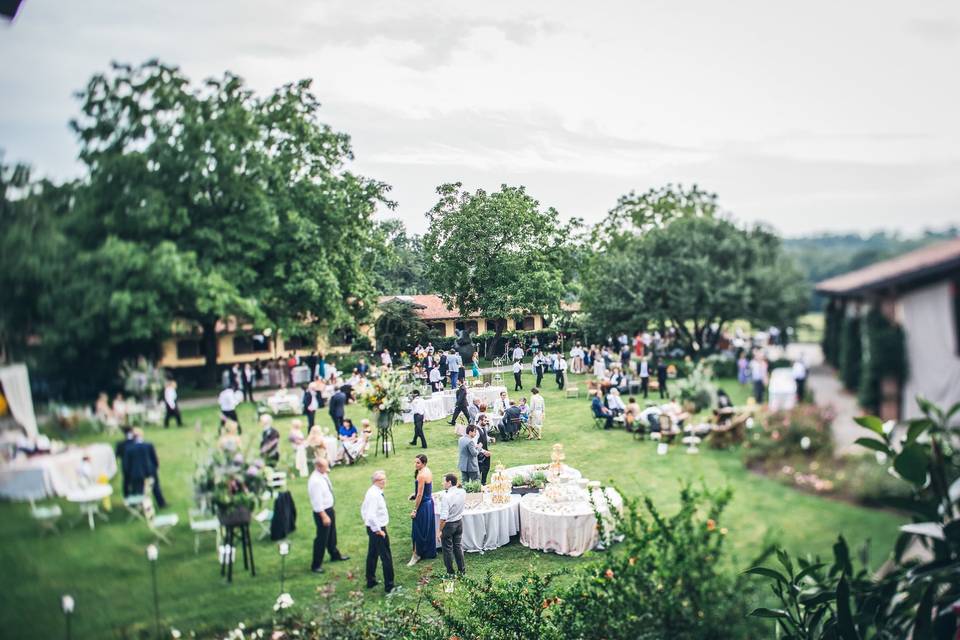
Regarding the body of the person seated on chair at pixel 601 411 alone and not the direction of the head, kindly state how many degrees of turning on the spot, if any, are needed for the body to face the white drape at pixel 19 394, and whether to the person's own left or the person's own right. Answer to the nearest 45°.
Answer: approximately 135° to the person's own right
